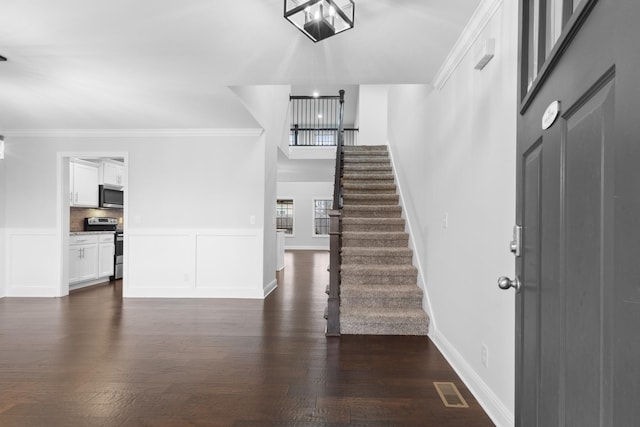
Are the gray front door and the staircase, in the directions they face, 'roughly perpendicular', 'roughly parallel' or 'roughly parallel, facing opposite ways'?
roughly perpendicular

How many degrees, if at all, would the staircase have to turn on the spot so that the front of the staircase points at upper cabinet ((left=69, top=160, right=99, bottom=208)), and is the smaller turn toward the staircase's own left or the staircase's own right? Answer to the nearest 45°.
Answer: approximately 90° to the staircase's own right

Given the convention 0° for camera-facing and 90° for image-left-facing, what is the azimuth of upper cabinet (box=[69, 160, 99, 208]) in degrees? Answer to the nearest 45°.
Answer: approximately 315°

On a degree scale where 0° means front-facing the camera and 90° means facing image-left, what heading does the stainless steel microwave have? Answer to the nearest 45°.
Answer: approximately 315°
